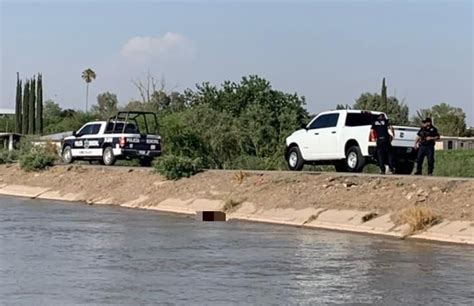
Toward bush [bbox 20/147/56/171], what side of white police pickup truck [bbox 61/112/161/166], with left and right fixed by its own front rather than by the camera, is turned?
front

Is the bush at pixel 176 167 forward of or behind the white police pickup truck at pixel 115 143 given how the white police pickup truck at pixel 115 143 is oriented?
behind

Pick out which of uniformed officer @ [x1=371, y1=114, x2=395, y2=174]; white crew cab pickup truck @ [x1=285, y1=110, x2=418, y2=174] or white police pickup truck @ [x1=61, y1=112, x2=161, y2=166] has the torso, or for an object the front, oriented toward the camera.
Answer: the uniformed officer

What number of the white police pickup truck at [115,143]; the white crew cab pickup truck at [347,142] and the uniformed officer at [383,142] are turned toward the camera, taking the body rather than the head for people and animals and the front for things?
1

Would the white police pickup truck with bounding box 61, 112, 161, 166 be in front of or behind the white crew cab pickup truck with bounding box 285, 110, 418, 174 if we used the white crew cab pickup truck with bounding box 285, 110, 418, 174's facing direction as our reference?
in front

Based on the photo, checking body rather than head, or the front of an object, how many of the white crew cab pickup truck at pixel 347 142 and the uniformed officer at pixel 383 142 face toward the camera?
1

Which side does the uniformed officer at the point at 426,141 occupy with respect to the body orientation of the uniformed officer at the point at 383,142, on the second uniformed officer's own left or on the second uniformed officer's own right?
on the second uniformed officer's own left

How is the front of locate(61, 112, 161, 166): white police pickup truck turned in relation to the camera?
facing away from the viewer and to the left of the viewer

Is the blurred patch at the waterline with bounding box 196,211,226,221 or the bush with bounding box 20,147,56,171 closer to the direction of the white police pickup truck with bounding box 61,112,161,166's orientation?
the bush
